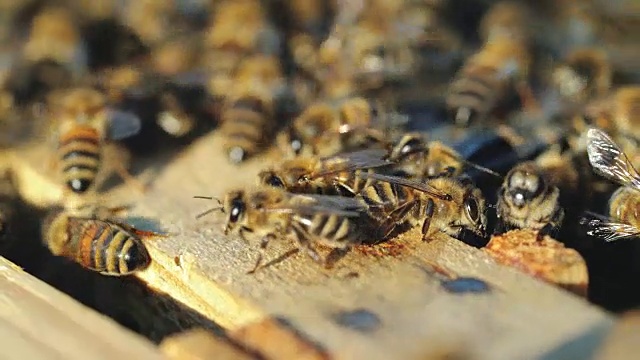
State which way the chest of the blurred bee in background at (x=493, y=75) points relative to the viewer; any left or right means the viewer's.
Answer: facing away from the viewer and to the right of the viewer

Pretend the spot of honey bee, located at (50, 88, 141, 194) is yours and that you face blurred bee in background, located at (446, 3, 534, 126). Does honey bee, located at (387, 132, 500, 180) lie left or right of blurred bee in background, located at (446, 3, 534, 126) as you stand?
right

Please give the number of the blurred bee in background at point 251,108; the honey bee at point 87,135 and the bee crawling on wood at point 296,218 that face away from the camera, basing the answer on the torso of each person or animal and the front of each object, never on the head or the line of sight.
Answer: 2

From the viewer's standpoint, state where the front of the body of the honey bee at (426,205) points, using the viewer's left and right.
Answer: facing to the right of the viewer

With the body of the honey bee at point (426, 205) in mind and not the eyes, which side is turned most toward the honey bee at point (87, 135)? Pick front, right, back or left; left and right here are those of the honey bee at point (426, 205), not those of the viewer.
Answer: back

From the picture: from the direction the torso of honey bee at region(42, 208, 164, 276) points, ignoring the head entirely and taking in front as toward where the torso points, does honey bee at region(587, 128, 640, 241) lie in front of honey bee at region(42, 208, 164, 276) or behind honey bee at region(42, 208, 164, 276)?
behind

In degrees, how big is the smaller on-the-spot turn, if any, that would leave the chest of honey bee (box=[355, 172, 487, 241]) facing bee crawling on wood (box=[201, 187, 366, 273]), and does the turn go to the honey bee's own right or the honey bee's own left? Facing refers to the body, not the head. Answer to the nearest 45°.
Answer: approximately 135° to the honey bee's own right

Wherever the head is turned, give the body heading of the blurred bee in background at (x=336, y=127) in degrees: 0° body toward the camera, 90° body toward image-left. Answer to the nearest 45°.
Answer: approximately 90°

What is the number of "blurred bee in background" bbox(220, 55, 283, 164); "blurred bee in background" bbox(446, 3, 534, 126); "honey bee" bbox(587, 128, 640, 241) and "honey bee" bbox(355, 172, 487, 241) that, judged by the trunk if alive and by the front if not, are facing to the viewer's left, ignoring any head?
0

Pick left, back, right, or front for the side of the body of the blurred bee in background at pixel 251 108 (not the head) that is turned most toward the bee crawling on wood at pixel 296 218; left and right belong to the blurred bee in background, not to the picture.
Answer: back

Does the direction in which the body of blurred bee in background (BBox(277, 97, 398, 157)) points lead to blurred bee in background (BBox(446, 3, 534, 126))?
no

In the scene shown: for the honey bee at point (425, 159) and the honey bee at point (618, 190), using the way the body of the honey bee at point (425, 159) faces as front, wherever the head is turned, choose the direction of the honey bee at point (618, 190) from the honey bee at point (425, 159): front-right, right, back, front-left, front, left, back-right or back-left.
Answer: back

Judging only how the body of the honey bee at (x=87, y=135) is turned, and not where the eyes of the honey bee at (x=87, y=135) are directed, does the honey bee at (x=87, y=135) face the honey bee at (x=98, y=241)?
no

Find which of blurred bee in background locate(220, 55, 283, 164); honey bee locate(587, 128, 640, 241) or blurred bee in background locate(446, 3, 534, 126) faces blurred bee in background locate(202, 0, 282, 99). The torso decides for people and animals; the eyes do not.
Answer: blurred bee in background locate(220, 55, 283, 164)

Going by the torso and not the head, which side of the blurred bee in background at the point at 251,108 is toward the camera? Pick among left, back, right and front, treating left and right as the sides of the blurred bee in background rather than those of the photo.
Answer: back

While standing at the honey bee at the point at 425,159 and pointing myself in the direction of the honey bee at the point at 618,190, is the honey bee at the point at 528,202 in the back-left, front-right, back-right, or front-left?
front-right

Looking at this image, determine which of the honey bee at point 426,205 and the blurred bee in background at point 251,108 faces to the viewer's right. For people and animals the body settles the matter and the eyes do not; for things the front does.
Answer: the honey bee

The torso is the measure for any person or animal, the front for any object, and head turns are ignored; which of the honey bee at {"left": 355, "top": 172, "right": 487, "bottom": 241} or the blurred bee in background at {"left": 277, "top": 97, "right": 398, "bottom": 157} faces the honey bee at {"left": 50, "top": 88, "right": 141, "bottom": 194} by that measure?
the blurred bee in background

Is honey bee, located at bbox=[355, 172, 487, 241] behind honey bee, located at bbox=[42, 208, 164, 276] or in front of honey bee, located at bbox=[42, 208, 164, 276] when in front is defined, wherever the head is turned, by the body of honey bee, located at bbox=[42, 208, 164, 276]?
behind

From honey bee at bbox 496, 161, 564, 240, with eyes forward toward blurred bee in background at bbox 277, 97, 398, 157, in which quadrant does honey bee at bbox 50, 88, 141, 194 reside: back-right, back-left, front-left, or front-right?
front-left

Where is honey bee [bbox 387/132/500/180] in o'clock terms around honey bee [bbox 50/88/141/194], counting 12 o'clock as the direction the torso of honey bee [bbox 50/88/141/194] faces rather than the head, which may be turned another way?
honey bee [bbox 387/132/500/180] is roughly at 4 o'clock from honey bee [bbox 50/88/141/194].
